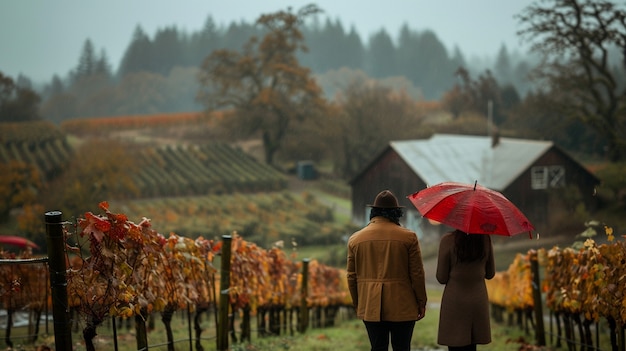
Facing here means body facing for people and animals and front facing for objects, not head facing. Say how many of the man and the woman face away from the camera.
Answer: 2

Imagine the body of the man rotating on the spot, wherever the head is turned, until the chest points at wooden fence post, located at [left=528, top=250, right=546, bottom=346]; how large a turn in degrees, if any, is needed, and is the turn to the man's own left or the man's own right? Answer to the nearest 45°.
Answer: approximately 45° to the man's own right

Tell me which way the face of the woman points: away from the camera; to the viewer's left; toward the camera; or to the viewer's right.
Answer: away from the camera

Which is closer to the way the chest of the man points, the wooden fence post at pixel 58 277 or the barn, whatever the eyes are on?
the barn

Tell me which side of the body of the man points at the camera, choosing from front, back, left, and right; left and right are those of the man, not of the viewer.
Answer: back

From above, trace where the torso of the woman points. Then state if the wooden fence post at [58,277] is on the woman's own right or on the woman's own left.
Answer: on the woman's own left

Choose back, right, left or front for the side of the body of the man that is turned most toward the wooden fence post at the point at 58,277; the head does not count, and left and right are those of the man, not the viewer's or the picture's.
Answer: left

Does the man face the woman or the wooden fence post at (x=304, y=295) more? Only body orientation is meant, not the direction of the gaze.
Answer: the wooden fence post

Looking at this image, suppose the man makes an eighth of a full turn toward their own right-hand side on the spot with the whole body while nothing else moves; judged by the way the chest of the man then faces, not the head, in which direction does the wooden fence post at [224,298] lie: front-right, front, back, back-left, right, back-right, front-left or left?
left

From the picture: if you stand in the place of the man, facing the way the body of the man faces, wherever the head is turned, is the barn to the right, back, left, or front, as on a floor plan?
front

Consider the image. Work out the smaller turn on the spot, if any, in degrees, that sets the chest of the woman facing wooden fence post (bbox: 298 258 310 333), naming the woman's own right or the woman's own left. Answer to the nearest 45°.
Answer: approximately 45° to the woman's own left

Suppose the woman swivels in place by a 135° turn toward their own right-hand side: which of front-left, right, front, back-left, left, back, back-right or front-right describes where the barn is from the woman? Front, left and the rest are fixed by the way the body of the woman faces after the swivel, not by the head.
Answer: back-left

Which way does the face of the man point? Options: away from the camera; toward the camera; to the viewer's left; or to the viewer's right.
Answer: away from the camera

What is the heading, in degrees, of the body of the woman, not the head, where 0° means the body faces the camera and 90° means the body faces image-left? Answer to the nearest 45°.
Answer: approximately 180°
